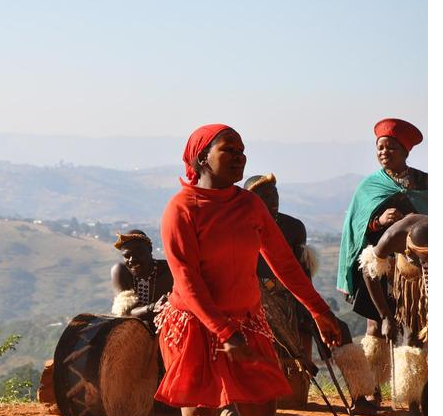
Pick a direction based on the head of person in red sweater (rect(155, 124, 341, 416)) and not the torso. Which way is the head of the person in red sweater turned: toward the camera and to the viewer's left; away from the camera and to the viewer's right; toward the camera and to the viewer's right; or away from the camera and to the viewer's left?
toward the camera and to the viewer's right

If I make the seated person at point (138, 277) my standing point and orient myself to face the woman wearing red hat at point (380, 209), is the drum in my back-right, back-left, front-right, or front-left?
back-right

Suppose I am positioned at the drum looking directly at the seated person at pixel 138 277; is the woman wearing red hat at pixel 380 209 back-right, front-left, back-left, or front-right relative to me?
front-right

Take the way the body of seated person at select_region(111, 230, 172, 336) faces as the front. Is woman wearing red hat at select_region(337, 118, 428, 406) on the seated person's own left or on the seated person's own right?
on the seated person's own left

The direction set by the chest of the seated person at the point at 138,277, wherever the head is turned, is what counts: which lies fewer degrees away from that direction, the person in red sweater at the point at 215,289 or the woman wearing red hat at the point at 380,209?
the person in red sweater

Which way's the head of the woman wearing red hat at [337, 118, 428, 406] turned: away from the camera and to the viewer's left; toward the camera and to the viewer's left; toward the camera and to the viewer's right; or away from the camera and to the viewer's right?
toward the camera and to the viewer's left

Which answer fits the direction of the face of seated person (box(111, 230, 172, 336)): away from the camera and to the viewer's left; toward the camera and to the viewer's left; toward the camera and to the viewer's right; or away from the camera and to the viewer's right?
toward the camera and to the viewer's left

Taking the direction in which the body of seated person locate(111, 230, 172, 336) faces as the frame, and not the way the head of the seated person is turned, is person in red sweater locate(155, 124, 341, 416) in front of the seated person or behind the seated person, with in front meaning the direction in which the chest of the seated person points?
in front

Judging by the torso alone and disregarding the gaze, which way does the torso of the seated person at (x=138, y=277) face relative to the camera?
toward the camera
